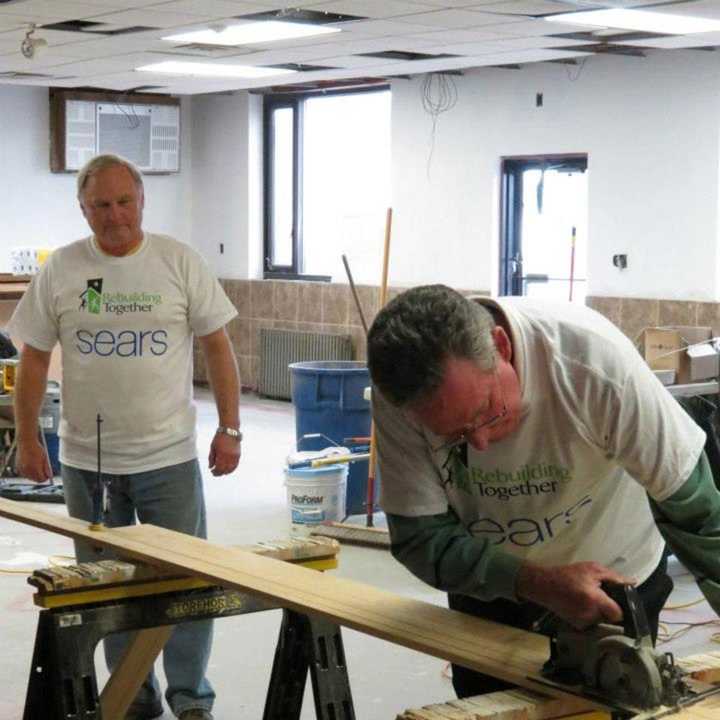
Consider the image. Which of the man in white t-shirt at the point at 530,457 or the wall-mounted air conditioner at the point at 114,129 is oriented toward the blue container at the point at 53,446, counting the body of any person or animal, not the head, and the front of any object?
the wall-mounted air conditioner

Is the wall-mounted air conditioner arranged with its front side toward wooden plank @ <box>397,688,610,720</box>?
yes

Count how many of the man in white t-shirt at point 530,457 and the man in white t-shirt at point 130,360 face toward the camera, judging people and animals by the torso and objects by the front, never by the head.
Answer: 2

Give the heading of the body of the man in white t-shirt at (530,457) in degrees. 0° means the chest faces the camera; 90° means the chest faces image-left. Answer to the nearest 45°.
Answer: approximately 0°

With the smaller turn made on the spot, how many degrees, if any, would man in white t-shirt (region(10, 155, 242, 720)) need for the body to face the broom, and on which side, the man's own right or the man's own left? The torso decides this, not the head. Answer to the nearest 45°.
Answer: approximately 135° to the man's own left

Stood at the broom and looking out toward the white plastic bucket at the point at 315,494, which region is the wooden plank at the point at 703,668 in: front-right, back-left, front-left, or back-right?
back-left

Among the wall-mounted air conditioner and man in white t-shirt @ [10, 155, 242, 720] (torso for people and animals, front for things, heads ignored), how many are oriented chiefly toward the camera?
2
